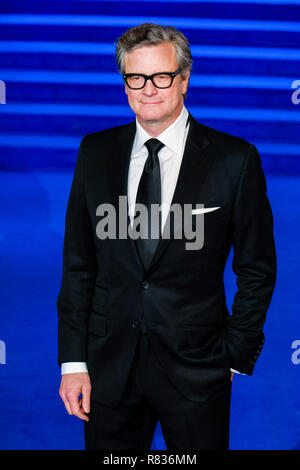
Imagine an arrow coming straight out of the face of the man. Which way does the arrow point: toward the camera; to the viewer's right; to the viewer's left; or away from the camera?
toward the camera

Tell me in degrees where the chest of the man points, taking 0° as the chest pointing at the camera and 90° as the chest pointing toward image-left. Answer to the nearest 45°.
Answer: approximately 0°
